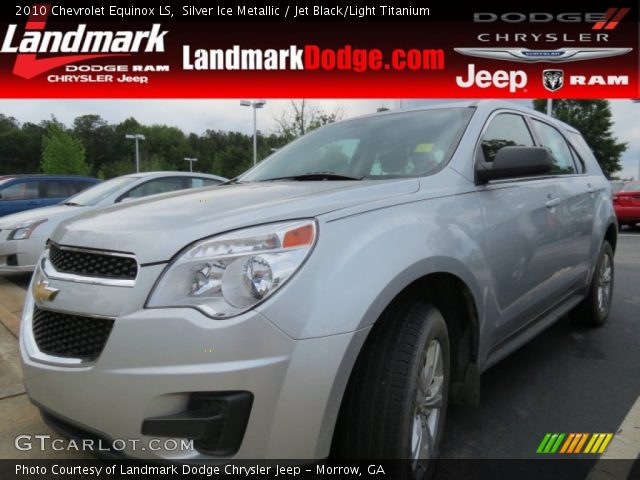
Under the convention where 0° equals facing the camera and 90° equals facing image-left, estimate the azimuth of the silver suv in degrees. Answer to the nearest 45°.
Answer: approximately 45°

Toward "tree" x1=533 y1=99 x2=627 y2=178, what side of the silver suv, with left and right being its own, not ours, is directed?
back

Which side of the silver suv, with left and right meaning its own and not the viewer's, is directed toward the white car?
right

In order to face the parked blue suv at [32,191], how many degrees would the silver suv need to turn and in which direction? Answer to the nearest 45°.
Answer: approximately 90° to its right

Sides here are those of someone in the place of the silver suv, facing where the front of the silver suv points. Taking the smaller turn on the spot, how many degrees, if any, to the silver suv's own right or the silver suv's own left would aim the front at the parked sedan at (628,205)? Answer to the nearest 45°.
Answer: approximately 180°

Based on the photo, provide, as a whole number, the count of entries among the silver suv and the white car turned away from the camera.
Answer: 0
